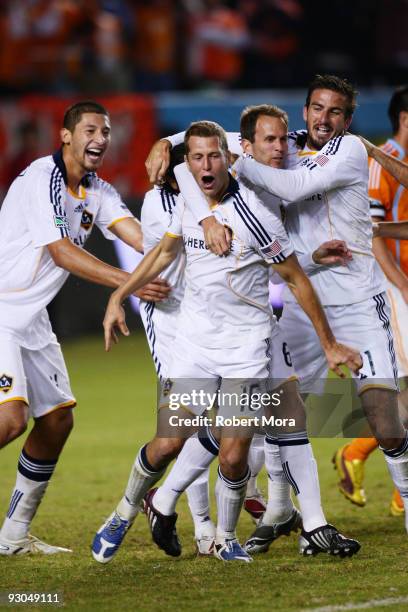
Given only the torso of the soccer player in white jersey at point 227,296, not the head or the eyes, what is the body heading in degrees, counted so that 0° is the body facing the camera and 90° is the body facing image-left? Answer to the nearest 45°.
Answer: approximately 0°

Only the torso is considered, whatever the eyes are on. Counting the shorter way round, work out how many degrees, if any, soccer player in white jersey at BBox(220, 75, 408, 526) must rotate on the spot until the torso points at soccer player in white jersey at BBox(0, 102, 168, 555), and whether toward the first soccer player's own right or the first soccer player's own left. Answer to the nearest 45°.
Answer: approximately 45° to the first soccer player's own right

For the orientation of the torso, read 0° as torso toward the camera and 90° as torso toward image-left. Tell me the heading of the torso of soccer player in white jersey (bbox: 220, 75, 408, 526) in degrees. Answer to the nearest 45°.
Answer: approximately 45°

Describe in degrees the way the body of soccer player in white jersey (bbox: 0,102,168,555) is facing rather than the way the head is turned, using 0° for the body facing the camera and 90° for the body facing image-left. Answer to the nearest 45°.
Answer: approximately 315°
